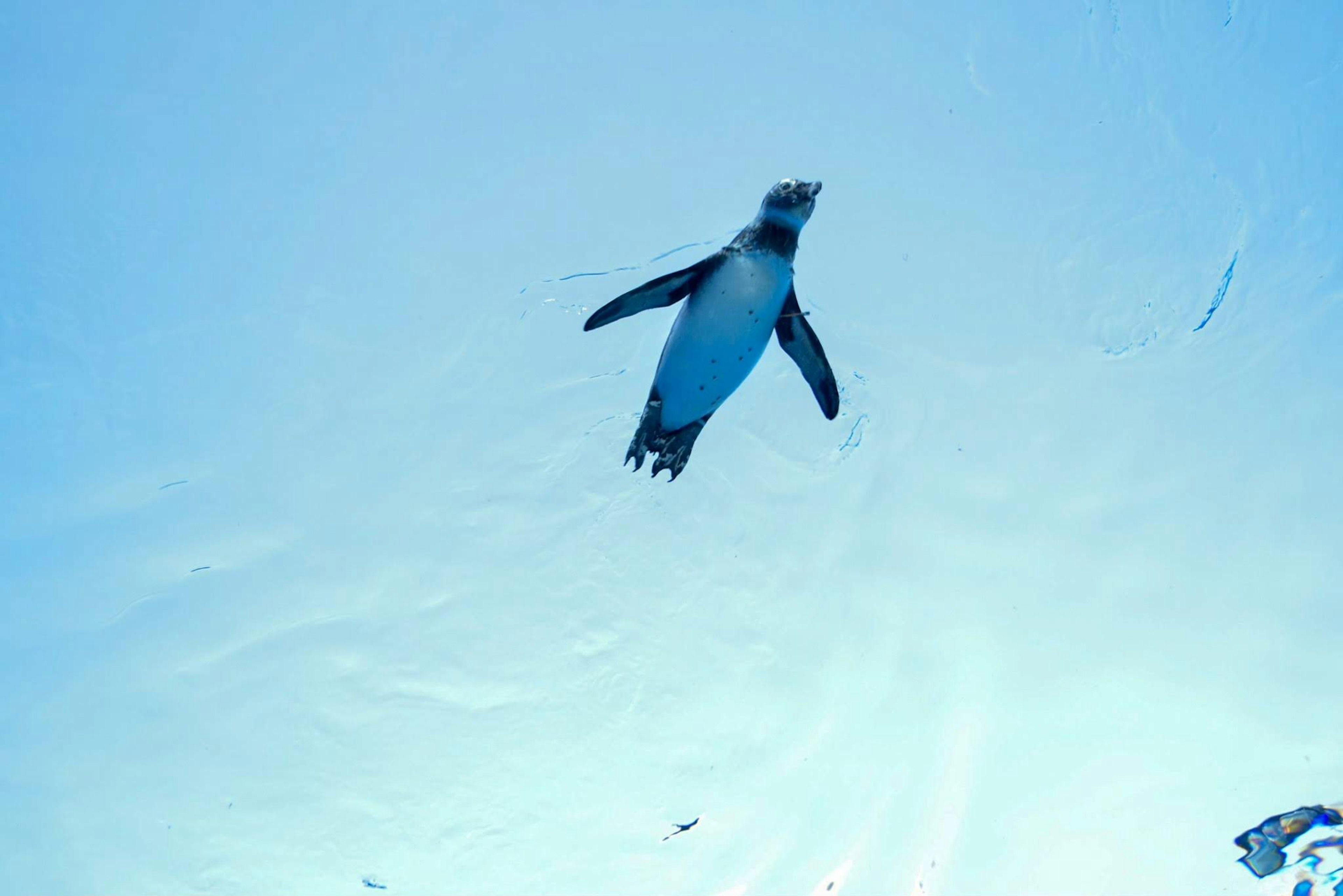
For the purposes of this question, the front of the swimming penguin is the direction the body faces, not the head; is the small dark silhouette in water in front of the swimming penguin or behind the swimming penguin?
behind
